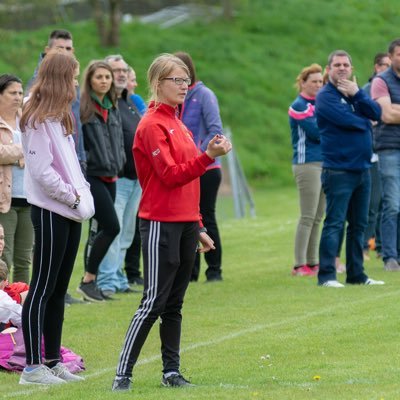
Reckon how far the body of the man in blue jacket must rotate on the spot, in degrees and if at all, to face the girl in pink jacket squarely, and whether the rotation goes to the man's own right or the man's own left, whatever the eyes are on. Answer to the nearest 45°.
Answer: approximately 90° to the man's own right

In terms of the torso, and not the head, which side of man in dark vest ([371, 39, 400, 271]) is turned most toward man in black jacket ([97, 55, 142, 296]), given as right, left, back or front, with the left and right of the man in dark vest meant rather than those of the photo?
right
